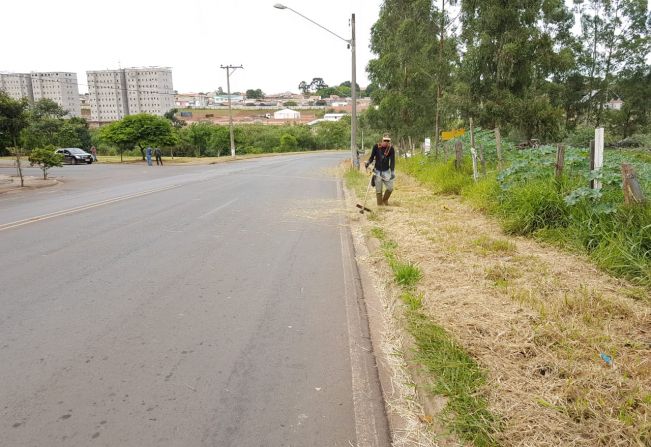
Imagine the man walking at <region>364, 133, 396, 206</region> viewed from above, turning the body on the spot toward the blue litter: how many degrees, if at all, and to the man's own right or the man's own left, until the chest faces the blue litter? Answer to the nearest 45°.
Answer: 0° — they already face it

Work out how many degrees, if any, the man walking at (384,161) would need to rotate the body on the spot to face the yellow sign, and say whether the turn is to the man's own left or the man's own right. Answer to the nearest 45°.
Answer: approximately 180°

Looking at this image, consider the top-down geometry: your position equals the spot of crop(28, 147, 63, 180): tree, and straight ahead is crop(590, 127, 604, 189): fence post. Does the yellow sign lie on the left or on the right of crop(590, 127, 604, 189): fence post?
left

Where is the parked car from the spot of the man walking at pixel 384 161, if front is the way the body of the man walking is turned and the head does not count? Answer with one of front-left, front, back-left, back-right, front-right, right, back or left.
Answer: back-right

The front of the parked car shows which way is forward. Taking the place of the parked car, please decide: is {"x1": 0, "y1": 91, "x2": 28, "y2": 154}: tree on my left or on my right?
on my right

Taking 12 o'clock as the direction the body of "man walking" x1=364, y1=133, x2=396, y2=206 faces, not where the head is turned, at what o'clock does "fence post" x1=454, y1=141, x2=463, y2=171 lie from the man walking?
The fence post is roughly at 7 o'clock from the man walking.
